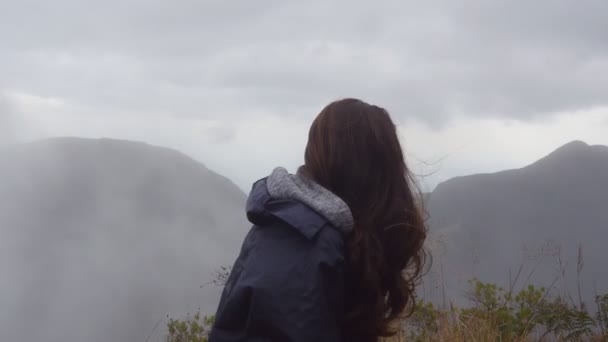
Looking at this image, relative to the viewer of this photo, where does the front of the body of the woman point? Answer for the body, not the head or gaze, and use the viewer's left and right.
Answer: facing away from the viewer and to the right of the viewer
